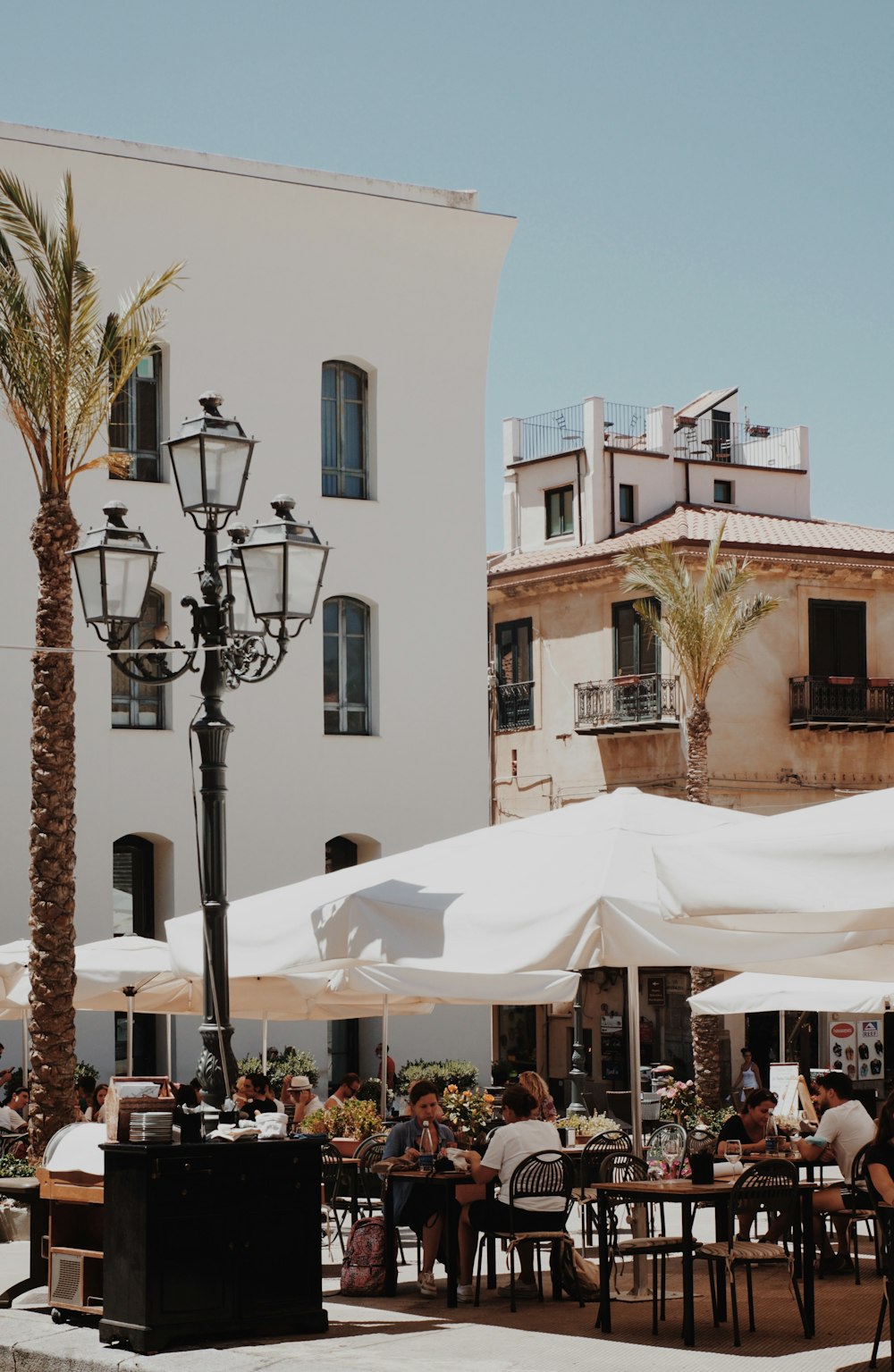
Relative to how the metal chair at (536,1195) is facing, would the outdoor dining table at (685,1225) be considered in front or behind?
behind

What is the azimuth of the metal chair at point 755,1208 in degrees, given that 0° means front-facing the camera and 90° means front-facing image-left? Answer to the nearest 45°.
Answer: approximately 135°

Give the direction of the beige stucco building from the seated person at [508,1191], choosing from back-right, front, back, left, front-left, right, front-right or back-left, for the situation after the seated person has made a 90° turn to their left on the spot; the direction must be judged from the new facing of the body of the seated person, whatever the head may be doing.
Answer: back-right

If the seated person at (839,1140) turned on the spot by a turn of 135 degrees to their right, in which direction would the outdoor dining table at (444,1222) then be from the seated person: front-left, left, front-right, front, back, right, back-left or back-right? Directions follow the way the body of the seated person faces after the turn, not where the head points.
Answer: back

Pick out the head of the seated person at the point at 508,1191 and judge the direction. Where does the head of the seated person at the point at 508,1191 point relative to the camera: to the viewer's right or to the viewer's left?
to the viewer's left

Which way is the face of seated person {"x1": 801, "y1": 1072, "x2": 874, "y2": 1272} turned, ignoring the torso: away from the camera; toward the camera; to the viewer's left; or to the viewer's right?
to the viewer's left

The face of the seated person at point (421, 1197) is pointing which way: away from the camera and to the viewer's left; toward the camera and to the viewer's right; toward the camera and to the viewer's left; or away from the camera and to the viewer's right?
toward the camera and to the viewer's right

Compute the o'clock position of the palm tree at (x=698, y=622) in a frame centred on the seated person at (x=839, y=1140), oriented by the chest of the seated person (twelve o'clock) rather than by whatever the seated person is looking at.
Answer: The palm tree is roughly at 3 o'clock from the seated person.
